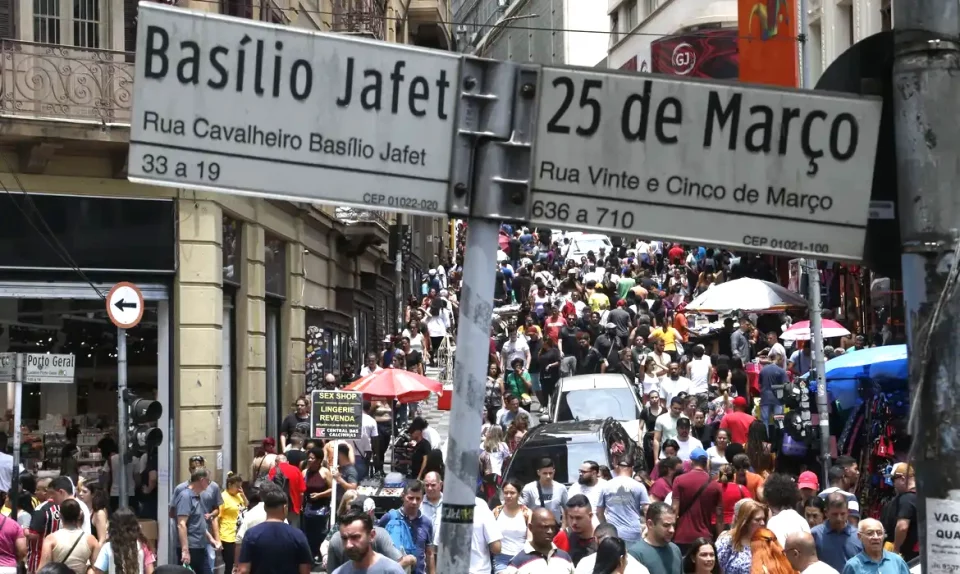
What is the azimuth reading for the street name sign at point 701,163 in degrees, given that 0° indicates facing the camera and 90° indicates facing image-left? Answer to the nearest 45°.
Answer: approximately 0°

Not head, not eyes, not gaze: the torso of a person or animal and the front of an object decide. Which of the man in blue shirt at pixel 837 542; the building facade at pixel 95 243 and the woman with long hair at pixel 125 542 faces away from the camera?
the woman with long hair

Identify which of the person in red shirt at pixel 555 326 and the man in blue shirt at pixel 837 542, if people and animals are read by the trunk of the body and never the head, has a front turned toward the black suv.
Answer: the person in red shirt

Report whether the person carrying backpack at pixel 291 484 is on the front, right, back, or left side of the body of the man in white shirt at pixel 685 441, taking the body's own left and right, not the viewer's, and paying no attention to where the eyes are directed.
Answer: right

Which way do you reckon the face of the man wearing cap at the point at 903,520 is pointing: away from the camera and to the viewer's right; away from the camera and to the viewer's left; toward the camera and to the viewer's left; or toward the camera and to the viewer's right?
toward the camera and to the viewer's left

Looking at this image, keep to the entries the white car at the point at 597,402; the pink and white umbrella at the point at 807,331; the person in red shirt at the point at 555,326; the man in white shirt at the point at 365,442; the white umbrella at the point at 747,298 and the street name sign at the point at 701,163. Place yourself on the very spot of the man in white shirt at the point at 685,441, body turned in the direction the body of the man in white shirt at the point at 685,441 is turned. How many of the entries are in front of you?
1

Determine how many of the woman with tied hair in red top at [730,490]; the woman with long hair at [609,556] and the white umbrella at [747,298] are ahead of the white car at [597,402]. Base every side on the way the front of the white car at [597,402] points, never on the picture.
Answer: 2

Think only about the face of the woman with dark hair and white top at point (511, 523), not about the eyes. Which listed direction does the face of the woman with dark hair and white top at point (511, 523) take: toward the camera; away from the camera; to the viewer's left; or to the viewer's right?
toward the camera

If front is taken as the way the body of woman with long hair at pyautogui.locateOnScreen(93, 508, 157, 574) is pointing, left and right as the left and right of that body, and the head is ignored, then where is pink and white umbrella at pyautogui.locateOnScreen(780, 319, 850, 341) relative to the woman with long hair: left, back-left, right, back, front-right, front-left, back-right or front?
front-right

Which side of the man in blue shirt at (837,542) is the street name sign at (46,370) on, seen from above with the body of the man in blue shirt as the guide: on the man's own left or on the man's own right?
on the man's own right

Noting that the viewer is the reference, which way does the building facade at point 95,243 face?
facing the viewer and to the right of the viewer

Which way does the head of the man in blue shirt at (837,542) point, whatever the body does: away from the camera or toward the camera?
toward the camera

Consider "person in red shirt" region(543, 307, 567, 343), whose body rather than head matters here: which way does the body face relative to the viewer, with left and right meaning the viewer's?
facing the viewer
